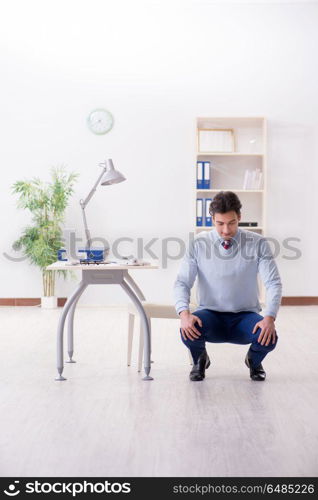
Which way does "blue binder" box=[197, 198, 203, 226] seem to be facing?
toward the camera

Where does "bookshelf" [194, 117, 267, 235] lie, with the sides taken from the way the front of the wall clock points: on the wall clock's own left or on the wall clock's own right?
on the wall clock's own left

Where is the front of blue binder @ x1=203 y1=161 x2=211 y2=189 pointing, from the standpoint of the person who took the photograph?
facing the viewer

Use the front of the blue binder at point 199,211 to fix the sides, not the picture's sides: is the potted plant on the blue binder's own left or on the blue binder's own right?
on the blue binder's own right

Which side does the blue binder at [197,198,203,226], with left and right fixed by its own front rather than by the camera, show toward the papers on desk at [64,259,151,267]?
front

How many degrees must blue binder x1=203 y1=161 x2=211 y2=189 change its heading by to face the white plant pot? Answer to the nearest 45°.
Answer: approximately 90° to its right

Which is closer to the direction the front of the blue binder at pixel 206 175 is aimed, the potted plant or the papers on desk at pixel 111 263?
the papers on desk

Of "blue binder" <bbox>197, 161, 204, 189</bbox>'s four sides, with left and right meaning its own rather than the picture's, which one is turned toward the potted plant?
right

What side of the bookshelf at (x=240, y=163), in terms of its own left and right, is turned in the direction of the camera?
front
